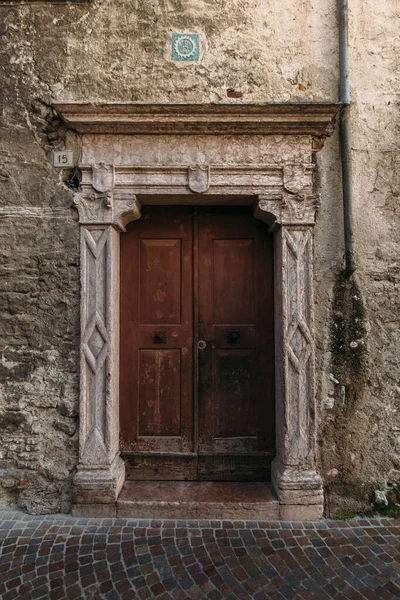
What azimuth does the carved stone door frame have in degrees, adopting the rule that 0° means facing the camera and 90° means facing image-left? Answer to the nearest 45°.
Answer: approximately 0°

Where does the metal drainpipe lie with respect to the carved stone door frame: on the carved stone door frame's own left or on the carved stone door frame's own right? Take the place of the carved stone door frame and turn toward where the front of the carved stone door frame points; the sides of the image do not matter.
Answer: on the carved stone door frame's own left

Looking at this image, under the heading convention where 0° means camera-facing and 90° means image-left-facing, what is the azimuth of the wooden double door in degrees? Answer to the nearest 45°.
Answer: approximately 0°
